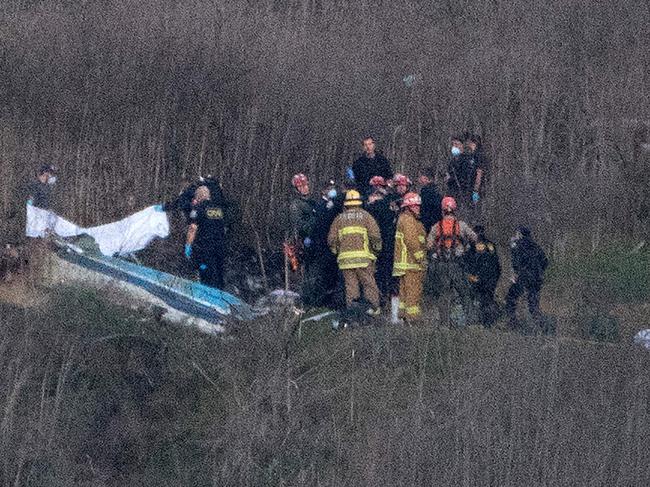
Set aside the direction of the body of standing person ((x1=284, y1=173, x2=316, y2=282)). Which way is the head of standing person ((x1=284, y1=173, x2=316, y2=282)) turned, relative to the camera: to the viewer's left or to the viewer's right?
to the viewer's right

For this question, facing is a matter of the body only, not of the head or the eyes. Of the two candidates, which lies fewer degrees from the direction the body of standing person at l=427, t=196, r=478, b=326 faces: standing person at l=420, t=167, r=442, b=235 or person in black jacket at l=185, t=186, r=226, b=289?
the standing person

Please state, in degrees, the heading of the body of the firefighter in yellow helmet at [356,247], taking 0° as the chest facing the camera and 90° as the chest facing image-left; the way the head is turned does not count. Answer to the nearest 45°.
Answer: approximately 180°

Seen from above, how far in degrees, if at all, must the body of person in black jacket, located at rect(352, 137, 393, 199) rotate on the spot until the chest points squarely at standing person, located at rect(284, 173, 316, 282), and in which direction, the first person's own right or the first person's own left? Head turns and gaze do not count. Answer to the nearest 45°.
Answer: approximately 45° to the first person's own right

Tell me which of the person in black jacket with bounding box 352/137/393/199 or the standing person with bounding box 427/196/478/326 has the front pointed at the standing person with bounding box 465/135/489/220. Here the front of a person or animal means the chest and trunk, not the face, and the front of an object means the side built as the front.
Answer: the standing person with bounding box 427/196/478/326

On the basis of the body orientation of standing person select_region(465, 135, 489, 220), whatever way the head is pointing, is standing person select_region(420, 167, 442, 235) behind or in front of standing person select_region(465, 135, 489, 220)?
in front

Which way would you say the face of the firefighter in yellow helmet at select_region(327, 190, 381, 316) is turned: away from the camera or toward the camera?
away from the camera

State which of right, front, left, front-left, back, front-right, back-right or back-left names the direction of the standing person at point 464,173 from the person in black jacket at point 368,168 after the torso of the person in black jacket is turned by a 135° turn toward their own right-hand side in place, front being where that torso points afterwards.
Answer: right

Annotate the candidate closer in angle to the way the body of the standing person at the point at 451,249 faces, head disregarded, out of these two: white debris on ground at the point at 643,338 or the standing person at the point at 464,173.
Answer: the standing person
